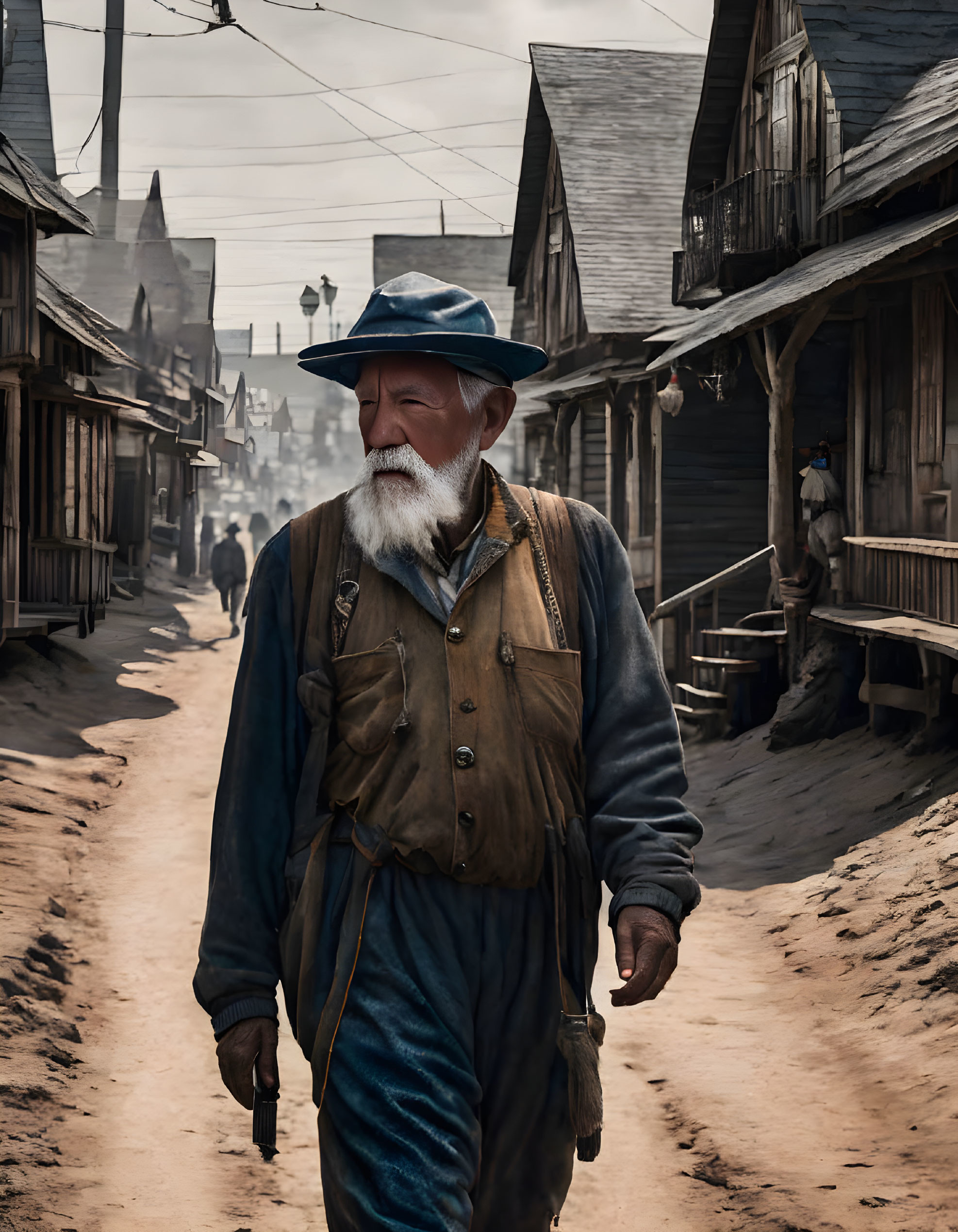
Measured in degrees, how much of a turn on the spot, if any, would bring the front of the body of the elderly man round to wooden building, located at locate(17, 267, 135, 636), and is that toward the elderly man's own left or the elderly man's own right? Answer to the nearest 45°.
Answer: approximately 180°

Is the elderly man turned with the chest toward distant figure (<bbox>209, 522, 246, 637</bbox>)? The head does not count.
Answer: no

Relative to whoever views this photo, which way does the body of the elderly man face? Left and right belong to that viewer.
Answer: facing the viewer

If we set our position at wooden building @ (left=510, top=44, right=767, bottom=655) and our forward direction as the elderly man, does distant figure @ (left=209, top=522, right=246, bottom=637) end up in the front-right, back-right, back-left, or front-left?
back-right

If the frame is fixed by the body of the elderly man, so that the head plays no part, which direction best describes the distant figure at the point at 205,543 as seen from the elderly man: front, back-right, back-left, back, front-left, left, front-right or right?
back

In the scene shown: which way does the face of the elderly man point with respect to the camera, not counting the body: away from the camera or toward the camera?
toward the camera

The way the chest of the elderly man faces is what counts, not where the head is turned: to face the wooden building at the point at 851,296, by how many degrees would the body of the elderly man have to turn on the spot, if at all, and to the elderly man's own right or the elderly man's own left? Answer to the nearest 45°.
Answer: approximately 180°

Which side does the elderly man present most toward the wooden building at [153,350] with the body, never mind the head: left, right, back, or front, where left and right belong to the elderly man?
back

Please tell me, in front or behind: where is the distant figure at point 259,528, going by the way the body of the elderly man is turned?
behind

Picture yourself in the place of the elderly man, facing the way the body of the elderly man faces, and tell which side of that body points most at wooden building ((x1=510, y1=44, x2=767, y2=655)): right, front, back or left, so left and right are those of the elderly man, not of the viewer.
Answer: back

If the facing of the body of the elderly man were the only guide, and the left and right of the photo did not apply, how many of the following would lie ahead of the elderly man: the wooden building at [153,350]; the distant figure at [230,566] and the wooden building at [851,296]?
0
